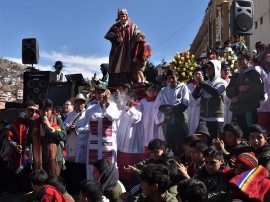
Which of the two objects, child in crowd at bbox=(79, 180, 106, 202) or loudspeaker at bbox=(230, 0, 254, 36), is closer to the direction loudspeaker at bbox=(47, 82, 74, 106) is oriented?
the child in crowd

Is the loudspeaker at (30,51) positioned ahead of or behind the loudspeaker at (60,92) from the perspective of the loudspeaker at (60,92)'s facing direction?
behind

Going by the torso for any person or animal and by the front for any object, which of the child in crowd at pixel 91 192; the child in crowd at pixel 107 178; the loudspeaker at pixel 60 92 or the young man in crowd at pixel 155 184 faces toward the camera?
the loudspeaker

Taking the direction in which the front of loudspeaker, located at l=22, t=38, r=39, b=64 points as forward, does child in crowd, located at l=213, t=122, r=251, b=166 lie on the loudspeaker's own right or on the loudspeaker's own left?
on the loudspeaker's own left
